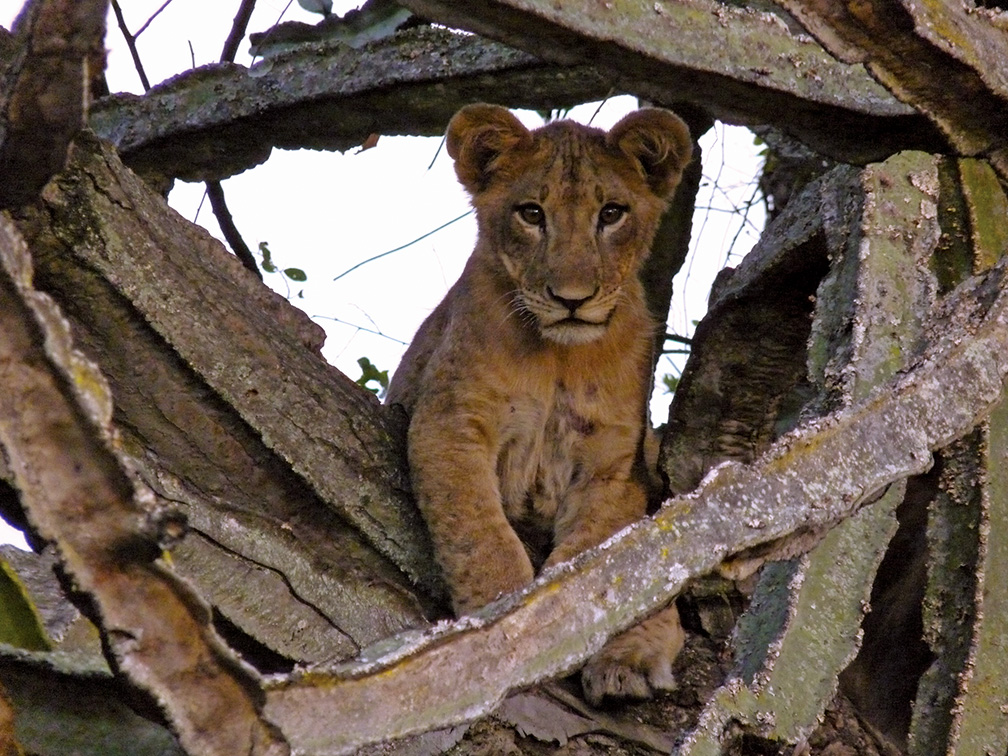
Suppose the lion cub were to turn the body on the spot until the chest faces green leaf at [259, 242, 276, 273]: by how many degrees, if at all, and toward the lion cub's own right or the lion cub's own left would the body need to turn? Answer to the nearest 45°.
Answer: approximately 135° to the lion cub's own right

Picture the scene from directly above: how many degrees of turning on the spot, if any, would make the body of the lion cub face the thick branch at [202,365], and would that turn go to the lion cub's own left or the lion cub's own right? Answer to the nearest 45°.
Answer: approximately 45° to the lion cub's own right

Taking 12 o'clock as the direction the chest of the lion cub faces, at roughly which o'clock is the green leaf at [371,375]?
The green leaf is roughly at 5 o'clock from the lion cub.

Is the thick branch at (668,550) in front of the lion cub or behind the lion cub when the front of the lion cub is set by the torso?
in front

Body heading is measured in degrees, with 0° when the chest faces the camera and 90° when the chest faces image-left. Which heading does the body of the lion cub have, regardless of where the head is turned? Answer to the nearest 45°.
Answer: approximately 0°

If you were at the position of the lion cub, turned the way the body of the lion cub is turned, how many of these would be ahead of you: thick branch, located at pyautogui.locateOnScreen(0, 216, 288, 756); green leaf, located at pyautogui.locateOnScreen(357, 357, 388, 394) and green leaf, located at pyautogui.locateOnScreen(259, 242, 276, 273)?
1
